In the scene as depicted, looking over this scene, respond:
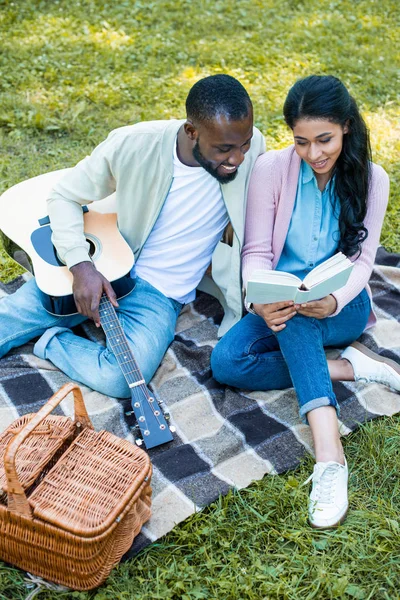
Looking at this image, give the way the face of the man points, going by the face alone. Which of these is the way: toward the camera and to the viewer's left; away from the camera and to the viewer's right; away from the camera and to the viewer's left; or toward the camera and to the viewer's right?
toward the camera and to the viewer's right

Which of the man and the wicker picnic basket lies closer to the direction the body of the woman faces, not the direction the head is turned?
the wicker picnic basket

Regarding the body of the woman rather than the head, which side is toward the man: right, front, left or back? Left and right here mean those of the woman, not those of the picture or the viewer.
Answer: right

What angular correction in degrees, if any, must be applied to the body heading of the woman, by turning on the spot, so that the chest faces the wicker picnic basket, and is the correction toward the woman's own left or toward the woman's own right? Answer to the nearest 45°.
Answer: approximately 45° to the woman's own right

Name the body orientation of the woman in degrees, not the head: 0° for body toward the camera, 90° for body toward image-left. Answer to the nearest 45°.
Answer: approximately 0°
